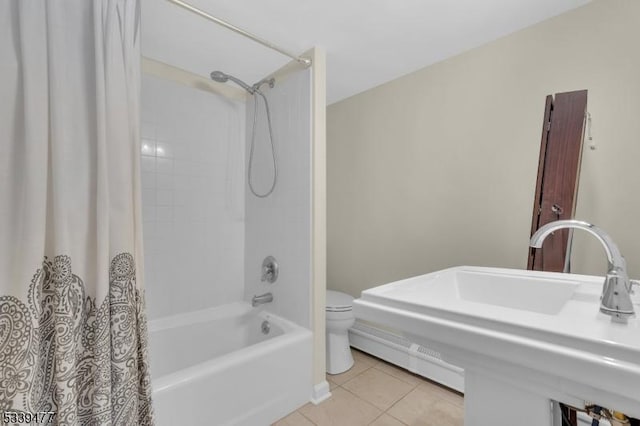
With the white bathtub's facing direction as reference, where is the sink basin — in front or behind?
in front

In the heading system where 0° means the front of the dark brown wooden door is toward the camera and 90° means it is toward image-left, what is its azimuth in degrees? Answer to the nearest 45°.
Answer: approximately 45°

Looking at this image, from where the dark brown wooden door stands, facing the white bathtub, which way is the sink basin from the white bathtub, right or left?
left

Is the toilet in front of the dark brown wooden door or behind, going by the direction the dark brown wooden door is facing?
in front

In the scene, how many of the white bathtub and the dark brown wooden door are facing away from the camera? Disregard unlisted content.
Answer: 0

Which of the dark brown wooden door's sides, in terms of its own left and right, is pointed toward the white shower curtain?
front

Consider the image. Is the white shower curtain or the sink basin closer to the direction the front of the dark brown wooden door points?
the white shower curtain

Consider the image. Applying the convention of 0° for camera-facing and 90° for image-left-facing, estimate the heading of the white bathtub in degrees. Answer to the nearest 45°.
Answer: approximately 315°
